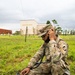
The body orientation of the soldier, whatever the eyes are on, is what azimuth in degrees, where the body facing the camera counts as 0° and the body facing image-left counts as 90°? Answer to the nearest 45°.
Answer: approximately 45°
